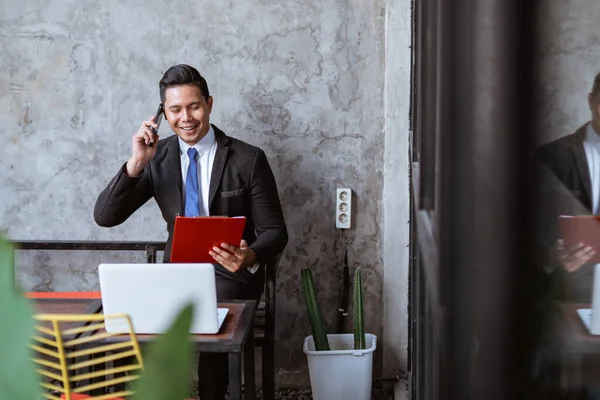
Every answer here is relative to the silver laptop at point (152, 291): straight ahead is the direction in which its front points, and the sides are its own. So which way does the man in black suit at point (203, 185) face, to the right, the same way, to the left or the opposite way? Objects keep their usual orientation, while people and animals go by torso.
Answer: the opposite way

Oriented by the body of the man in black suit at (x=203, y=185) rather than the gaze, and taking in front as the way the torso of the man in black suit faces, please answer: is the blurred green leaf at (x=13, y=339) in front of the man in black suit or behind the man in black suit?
in front

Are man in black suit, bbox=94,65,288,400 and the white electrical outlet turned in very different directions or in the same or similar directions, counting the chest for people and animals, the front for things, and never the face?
same or similar directions

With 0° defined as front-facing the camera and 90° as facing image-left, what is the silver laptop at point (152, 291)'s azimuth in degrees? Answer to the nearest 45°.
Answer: approximately 180°

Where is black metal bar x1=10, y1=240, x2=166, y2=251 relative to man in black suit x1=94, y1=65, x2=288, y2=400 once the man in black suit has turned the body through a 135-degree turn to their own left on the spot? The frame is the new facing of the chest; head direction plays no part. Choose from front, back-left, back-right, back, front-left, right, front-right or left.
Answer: left

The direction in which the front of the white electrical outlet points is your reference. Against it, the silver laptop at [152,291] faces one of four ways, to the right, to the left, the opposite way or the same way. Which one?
the opposite way

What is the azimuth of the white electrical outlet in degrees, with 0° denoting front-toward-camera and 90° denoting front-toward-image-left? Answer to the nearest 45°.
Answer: approximately 0°

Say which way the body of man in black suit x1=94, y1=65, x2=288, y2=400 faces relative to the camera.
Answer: toward the camera

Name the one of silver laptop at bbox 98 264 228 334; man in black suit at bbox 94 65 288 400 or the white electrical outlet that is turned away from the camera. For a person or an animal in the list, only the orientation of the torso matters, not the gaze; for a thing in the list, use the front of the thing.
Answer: the silver laptop

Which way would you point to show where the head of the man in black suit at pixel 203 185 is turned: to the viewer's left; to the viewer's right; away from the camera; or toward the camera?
toward the camera
